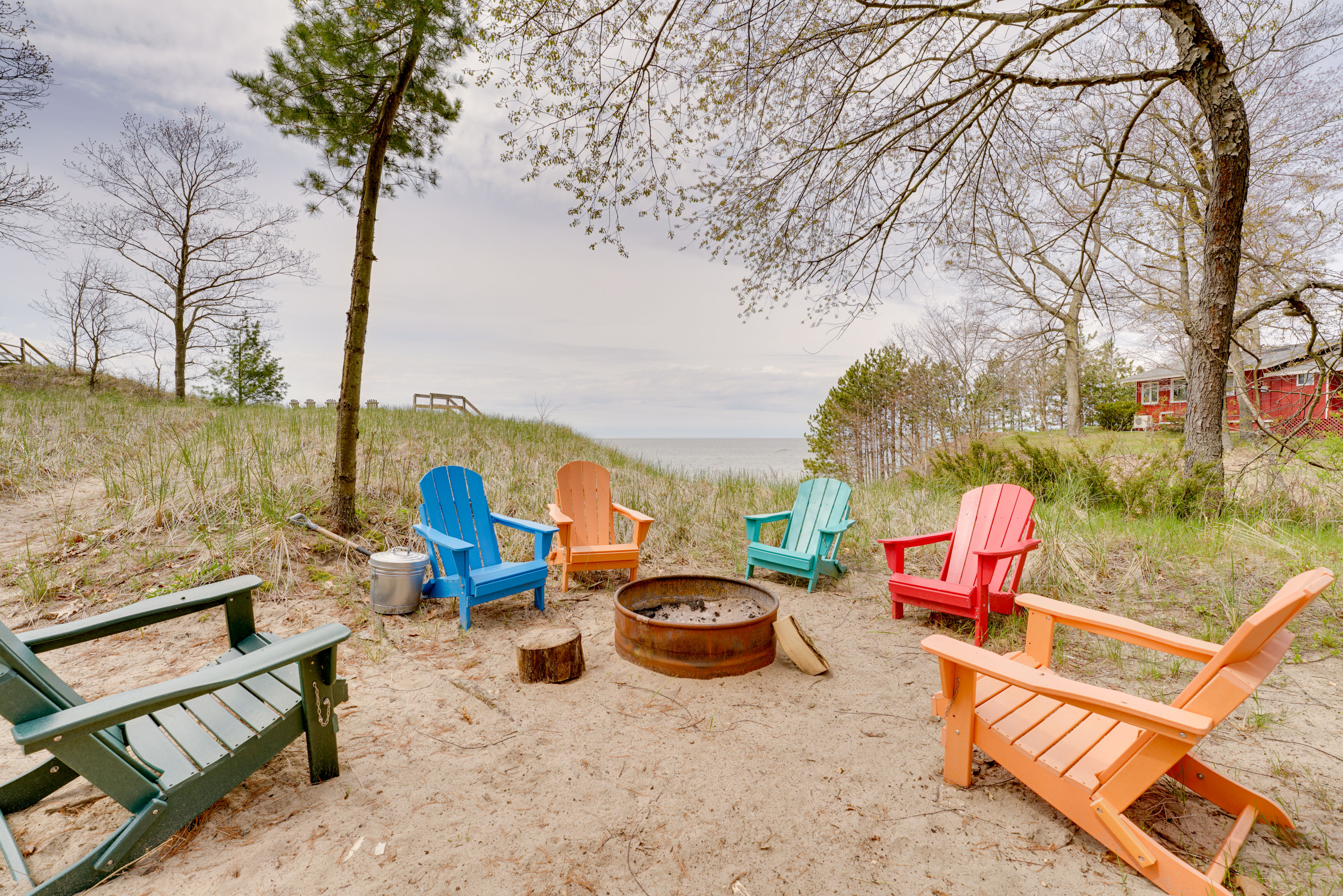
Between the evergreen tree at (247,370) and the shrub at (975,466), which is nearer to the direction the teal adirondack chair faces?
the evergreen tree

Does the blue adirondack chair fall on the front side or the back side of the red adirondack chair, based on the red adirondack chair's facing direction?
on the front side

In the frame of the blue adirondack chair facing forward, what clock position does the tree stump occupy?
The tree stump is roughly at 1 o'clock from the blue adirondack chair.

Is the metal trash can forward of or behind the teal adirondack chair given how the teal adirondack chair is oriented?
forward

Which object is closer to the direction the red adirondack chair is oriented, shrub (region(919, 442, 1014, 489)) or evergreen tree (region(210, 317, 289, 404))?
the evergreen tree

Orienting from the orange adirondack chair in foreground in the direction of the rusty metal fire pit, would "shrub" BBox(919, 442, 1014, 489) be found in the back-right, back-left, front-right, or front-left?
front-right

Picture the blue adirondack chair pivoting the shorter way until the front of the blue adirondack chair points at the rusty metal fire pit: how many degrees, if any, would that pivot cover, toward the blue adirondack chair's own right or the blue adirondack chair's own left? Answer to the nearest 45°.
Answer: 0° — it already faces it

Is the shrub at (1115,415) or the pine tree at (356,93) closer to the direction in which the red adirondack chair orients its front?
the pine tree

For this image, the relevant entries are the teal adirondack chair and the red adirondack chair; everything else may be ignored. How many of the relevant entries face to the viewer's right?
0

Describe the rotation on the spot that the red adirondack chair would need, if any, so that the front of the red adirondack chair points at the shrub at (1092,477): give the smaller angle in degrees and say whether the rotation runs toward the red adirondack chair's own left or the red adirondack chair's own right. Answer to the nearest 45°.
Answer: approximately 135° to the red adirondack chair's own right

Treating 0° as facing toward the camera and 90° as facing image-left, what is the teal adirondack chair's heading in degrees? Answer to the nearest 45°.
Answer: approximately 45°

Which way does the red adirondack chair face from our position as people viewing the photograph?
facing the viewer and to the left of the viewer

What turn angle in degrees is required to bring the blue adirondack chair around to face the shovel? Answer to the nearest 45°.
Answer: approximately 180°

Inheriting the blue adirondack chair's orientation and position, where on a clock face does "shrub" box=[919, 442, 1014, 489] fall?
The shrub is roughly at 10 o'clock from the blue adirondack chair.

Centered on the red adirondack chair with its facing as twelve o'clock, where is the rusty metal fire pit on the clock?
The rusty metal fire pit is roughly at 12 o'clock from the red adirondack chair.

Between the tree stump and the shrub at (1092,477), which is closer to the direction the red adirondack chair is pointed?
the tree stump

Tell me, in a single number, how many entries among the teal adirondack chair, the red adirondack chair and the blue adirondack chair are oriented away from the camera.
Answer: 0

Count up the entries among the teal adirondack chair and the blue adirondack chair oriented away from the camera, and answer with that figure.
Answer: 0

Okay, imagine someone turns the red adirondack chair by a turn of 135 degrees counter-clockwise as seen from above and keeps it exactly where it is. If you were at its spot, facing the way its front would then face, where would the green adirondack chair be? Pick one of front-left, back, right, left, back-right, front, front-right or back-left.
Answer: back-right
